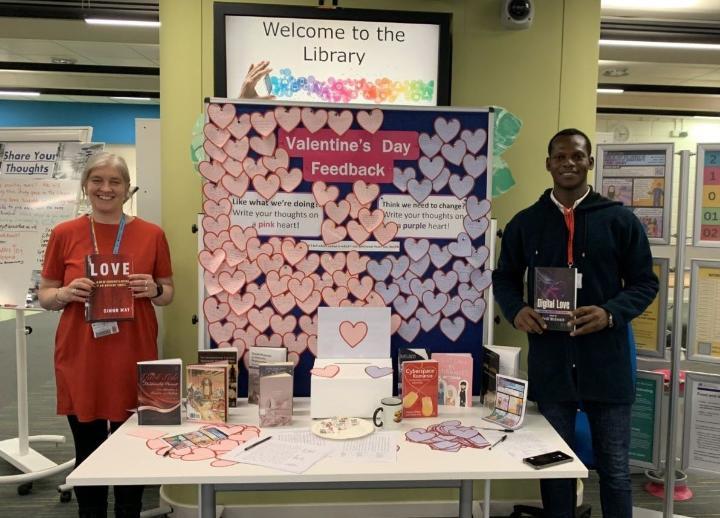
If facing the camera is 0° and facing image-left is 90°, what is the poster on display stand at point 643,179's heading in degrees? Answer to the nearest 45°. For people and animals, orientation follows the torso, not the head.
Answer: approximately 0°

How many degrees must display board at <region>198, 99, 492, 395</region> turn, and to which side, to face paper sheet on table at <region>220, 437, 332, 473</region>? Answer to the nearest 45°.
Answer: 0° — it already faces it

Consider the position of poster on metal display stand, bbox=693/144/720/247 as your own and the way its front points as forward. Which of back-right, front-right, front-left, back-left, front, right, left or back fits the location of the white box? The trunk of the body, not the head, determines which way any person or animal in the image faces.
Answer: front-right

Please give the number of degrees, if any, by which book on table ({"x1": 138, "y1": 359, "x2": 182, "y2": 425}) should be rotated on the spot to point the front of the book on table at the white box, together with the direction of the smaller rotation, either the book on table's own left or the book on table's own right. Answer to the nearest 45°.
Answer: approximately 90° to the book on table's own left

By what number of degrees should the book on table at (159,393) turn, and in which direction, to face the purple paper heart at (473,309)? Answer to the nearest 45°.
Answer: approximately 90° to its left

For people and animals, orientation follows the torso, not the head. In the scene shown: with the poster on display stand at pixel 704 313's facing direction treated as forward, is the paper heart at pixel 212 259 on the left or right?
on its right

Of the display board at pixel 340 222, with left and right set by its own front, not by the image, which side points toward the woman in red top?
right

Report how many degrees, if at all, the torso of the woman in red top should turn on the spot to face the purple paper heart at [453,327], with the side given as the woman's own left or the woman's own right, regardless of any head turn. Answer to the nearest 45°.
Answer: approximately 90° to the woman's own left
